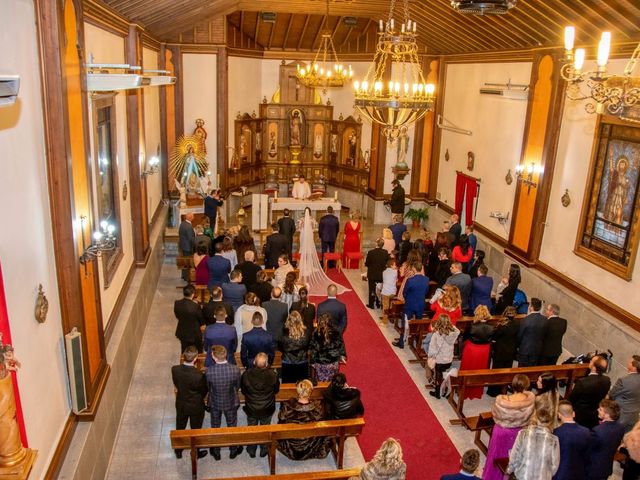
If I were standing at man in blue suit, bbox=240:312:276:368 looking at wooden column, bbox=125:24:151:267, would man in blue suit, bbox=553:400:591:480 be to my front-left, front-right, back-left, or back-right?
back-right

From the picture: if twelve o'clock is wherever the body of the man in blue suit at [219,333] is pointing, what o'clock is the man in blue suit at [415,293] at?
the man in blue suit at [415,293] is roughly at 2 o'clock from the man in blue suit at [219,333].

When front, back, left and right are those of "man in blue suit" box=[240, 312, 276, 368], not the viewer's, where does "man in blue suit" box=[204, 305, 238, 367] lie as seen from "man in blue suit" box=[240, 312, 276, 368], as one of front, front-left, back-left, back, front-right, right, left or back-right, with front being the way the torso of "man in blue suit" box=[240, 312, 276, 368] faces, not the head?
left

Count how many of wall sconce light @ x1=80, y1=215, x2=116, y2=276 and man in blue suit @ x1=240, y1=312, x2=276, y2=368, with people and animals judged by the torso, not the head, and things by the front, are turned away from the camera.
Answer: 1

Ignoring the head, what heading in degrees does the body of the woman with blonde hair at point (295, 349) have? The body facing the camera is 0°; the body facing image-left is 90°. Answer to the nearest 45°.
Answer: approximately 180°

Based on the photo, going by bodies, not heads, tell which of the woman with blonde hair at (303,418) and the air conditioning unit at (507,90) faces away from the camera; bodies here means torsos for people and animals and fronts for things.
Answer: the woman with blonde hair

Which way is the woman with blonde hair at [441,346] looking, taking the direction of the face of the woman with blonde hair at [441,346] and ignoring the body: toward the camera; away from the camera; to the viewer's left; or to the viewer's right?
away from the camera

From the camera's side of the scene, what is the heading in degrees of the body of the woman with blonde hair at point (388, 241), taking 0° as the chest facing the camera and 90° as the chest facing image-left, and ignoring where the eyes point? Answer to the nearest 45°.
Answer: approximately 180°

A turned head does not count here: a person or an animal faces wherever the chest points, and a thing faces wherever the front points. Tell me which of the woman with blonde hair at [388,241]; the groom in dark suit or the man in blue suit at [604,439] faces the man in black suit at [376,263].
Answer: the man in blue suit

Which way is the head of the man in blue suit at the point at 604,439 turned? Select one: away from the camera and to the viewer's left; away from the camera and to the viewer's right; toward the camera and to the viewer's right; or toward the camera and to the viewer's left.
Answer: away from the camera and to the viewer's left

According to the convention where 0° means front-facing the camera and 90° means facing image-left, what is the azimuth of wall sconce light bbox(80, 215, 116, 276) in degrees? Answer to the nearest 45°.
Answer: approximately 270°

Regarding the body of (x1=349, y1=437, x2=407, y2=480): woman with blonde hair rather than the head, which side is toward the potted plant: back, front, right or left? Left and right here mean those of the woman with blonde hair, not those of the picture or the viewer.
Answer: front

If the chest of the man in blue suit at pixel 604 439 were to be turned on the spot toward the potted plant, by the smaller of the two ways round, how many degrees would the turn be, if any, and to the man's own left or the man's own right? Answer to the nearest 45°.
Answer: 0° — they already face it

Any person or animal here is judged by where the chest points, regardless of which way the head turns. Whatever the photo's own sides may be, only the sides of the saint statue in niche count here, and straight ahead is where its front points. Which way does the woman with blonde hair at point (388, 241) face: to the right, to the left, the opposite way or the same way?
the opposite way

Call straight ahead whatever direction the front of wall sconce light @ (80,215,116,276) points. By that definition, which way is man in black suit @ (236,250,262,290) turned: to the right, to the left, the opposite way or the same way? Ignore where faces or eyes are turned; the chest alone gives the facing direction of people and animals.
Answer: to the left

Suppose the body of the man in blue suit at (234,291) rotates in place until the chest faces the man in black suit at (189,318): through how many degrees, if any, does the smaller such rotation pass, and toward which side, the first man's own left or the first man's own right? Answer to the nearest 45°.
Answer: approximately 135° to the first man's own left

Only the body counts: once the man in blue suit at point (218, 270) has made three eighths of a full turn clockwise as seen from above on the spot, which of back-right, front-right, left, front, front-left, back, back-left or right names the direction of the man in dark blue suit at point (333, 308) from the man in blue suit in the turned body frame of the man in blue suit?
front

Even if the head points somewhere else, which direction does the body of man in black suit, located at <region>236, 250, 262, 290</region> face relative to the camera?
away from the camera

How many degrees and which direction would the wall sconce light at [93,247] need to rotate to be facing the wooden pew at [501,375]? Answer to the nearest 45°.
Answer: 0° — it already faces it

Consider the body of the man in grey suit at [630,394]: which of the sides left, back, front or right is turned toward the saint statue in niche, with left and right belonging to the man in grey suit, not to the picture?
front

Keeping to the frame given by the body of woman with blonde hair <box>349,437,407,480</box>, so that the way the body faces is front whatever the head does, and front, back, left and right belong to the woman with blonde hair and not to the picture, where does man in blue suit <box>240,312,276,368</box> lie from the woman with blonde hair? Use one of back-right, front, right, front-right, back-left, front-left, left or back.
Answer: front-left

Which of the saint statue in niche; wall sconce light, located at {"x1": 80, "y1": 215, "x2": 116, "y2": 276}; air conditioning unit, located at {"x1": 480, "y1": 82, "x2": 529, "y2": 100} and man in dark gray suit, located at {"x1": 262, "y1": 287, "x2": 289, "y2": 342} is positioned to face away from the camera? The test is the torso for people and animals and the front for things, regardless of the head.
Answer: the man in dark gray suit

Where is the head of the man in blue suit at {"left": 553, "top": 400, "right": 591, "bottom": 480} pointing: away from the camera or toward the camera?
away from the camera
